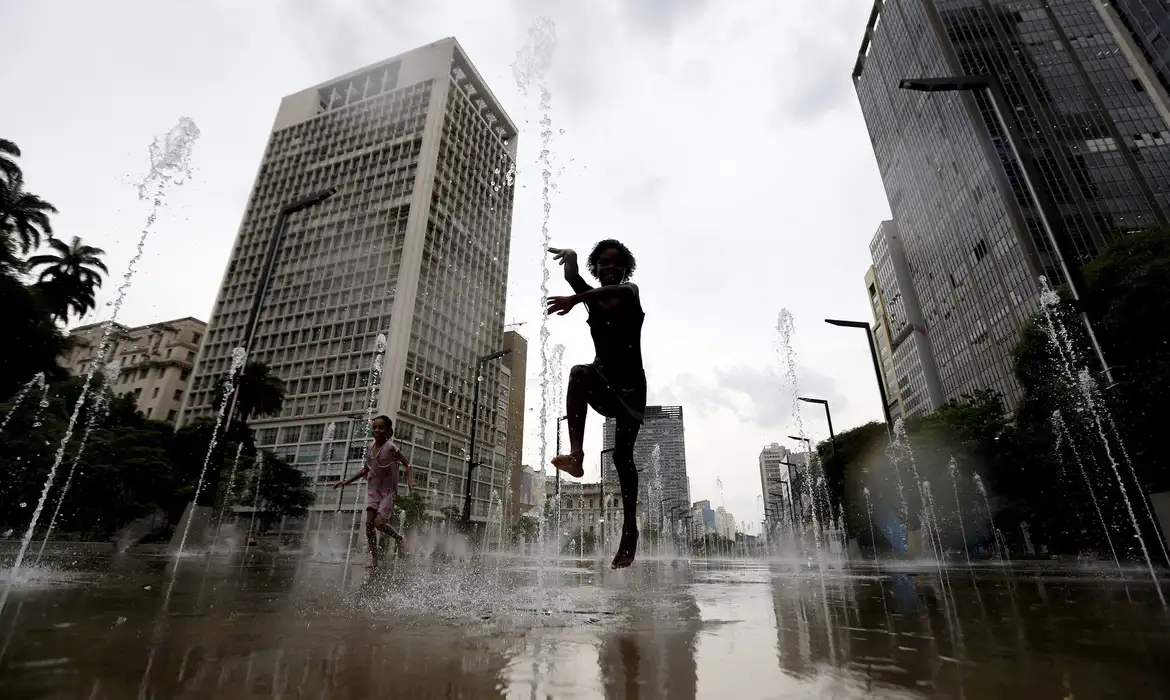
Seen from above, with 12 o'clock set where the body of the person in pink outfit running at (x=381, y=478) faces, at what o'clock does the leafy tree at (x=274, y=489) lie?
The leafy tree is roughly at 4 o'clock from the person in pink outfit running.

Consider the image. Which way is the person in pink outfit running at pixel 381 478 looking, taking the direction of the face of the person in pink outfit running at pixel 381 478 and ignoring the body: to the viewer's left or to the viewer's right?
to the viewer's left

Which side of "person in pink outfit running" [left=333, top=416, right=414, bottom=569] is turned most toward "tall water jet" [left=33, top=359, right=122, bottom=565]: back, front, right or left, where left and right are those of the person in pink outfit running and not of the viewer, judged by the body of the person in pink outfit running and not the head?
right

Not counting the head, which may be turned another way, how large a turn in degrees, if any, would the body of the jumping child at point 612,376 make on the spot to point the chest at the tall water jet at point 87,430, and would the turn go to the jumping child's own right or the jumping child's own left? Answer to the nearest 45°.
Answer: approximately 90° to the jumping child's own right

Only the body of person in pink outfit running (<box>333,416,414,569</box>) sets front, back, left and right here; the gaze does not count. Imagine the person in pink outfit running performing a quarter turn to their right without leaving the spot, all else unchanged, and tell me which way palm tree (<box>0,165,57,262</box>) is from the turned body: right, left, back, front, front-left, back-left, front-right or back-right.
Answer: front

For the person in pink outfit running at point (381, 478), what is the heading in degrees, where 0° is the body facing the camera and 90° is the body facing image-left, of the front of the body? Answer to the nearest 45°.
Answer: approximately 45°

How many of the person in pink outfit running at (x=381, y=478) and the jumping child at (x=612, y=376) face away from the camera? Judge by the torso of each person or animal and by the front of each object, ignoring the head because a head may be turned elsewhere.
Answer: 0

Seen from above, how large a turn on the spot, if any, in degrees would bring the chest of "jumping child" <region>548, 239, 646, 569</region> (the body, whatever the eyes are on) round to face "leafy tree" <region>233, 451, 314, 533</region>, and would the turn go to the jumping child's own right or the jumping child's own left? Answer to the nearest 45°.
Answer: approximately 90° to the jumping child's own right

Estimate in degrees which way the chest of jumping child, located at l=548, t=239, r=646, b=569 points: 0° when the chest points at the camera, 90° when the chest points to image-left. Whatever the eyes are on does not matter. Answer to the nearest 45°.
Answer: approximately 45°

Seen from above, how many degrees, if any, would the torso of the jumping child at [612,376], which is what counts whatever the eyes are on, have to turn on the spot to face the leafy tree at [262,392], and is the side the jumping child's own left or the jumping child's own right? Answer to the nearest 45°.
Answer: approximately 90° to the jumping child's own right

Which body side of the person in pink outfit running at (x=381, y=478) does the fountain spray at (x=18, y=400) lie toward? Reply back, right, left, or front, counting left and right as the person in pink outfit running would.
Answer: right
